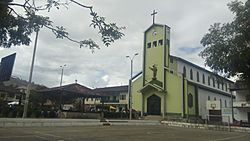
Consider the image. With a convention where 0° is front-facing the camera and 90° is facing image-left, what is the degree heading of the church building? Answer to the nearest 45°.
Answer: approximately 45°

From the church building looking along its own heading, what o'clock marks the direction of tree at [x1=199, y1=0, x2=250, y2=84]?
The tree is roughly at 10 o'clock from the church building.
